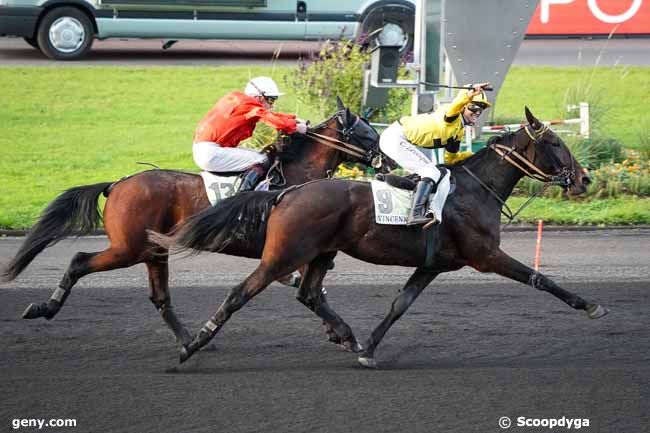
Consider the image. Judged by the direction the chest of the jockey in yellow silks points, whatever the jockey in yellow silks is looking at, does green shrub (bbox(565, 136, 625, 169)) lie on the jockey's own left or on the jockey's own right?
on the jockey's own left

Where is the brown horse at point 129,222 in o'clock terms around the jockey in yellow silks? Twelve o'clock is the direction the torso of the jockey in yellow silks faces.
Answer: The brown horse is roughly at 6 o'clock from the jockey in yellow silks.

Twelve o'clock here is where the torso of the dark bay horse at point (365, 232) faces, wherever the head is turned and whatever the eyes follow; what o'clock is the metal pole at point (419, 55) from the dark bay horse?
The metal pole is roughly at 9 o'clock from the dark bay horse.

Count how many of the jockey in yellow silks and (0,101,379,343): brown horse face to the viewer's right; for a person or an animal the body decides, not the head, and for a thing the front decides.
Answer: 2

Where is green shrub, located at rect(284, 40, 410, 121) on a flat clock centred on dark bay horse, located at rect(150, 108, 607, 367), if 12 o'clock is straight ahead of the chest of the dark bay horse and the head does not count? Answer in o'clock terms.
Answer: The green shrub is roughly at 9 o'clock from the dark bay horse.

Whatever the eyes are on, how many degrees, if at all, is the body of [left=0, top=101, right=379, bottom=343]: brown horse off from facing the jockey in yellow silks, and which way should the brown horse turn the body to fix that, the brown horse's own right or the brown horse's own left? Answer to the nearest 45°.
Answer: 0° — it already faces them

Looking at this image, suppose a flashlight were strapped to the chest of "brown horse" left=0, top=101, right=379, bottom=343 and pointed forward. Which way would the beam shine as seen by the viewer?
to the viewer's right

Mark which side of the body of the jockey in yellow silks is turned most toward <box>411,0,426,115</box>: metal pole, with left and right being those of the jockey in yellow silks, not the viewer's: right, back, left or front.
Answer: left

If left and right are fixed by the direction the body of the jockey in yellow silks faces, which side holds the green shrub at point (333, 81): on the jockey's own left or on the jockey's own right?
on the jockey's own left

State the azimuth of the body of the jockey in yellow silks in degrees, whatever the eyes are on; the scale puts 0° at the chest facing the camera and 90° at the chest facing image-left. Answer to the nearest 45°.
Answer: approximately 270°

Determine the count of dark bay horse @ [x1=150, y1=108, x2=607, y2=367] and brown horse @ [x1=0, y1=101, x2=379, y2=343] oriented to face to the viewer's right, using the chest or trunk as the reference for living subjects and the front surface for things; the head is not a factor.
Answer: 2

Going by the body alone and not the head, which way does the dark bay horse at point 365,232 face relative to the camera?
to the viewer's right
